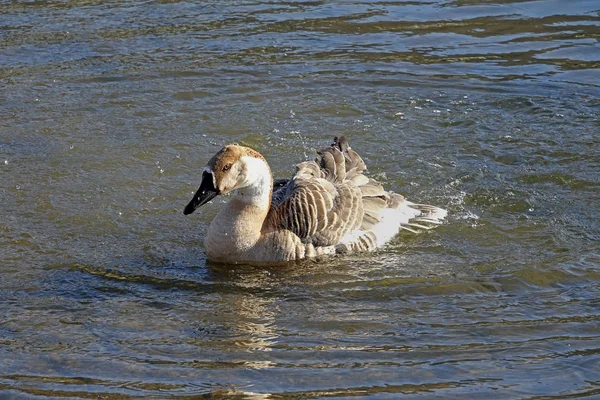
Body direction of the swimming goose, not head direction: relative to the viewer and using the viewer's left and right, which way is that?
facing the viewer and to the left of the viewer
